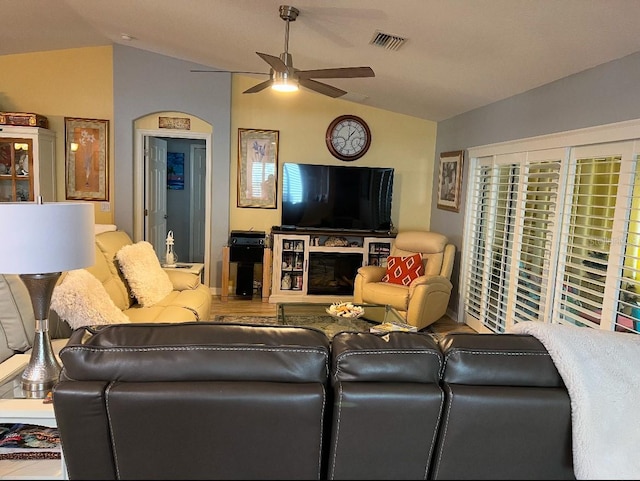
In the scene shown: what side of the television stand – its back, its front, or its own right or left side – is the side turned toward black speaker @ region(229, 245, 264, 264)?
right

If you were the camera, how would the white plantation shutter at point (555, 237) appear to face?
facing the viewer and to the left of the viewer

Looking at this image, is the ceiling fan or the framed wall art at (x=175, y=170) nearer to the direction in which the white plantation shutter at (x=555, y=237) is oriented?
the ceiling fan

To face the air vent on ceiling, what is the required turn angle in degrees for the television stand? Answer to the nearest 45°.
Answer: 0° — it already faces it

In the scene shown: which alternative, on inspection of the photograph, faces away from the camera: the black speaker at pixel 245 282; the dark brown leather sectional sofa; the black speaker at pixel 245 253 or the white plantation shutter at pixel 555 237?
the dark brown leather sectional sofa

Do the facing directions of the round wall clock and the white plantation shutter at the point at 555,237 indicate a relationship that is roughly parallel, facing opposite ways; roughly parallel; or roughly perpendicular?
roughly perpendicular

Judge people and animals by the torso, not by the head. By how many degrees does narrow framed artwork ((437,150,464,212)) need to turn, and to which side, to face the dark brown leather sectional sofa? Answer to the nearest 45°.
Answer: approximately 45° to its left

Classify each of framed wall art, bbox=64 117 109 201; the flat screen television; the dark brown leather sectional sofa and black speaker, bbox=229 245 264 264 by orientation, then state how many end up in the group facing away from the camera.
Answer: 1

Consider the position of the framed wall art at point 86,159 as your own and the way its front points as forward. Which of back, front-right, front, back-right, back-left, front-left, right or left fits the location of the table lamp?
front
